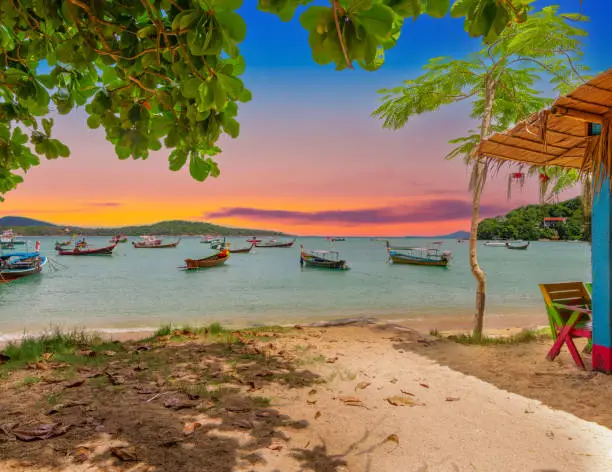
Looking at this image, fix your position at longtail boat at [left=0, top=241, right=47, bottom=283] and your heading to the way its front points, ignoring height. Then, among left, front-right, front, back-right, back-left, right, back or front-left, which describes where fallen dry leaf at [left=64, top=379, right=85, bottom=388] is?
right

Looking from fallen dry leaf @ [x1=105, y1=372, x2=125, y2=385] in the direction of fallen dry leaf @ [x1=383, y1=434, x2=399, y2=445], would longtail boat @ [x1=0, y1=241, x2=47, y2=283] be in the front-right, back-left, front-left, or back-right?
back-left

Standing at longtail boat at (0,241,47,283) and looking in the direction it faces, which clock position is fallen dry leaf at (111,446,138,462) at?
The fallen dry leaf is roughly at 3 o'clock from the longtail boat.

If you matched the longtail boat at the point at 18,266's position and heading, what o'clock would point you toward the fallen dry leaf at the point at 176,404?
The fallen dry leaf is roughly at 3 o'clock from the longtail boat.

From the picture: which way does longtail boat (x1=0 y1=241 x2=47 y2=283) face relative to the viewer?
to the viewer's right

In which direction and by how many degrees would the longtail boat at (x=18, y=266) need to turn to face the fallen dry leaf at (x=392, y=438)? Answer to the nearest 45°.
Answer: approximately 90° to its right
